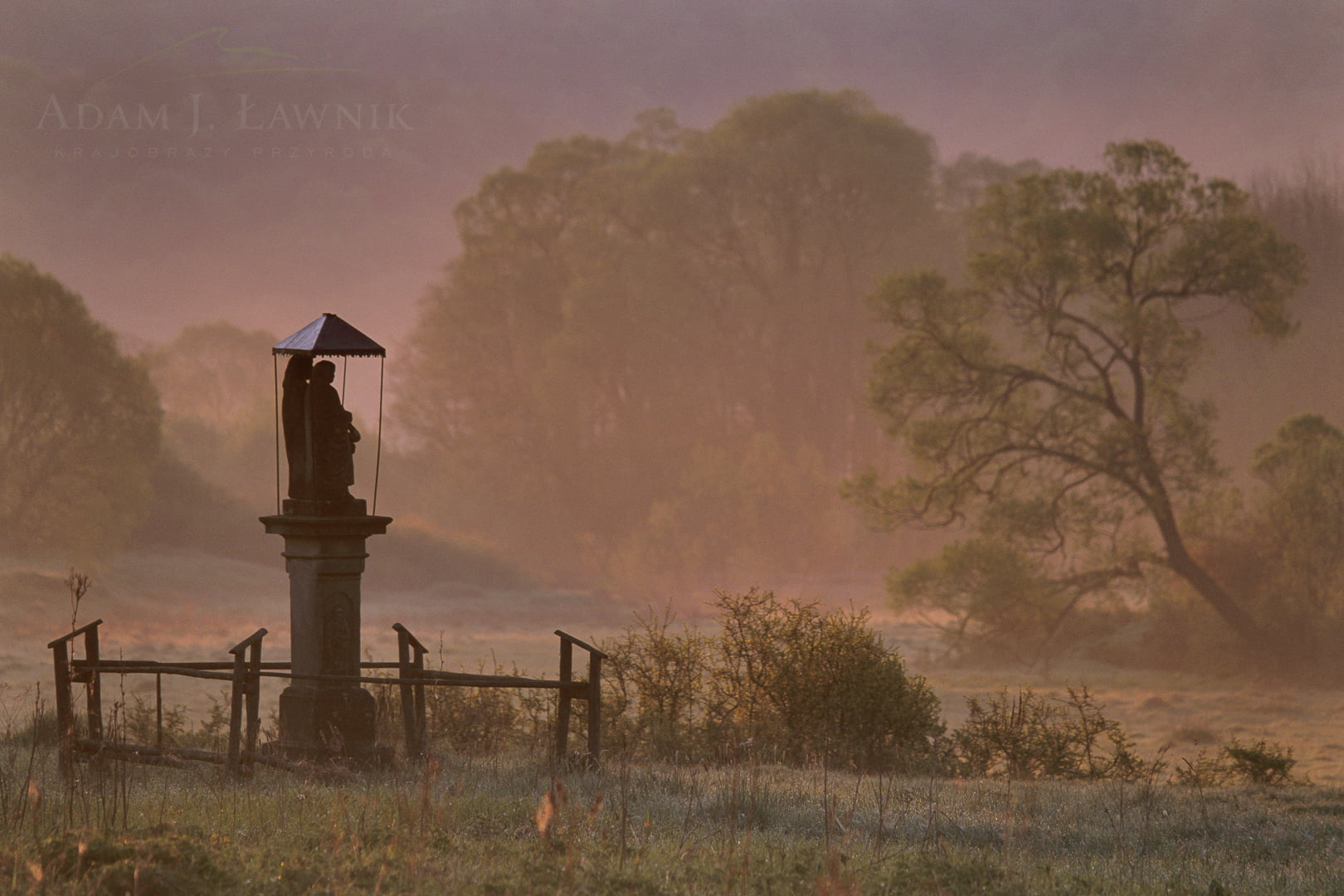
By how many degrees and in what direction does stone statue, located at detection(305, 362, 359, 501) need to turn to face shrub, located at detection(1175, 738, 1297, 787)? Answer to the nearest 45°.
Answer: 0° — it already faces it

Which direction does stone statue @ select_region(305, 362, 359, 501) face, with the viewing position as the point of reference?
facing to the right of the viewer

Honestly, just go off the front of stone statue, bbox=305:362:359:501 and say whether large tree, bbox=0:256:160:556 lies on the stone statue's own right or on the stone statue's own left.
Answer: on the stone statue's own left

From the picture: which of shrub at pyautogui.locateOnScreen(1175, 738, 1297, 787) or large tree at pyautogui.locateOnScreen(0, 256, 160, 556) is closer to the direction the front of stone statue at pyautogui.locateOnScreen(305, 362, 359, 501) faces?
the shrub
